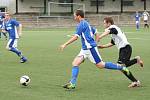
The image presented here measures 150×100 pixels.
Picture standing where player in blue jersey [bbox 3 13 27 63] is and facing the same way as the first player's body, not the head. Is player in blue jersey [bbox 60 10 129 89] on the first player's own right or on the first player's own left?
on the first player's own left
